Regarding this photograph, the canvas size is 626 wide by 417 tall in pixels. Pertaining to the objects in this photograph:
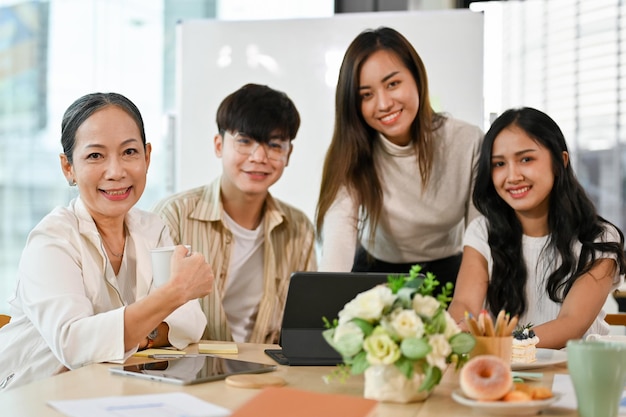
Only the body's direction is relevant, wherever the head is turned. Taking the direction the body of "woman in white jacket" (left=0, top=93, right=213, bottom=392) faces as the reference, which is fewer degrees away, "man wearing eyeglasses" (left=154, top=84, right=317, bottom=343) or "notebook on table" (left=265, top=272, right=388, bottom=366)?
the notebook on table

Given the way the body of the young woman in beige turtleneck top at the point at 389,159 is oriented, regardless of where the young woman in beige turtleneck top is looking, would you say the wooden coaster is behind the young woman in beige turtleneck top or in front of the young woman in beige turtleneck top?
in front

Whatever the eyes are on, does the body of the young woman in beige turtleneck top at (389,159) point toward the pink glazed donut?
yes

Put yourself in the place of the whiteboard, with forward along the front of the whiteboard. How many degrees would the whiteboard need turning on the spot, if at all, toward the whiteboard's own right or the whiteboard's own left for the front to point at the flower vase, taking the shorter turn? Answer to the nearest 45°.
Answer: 0° — it already faces it

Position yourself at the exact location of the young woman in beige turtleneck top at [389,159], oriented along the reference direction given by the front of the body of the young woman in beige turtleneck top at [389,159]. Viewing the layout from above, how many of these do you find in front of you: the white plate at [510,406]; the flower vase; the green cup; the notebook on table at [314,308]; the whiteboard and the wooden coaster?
5

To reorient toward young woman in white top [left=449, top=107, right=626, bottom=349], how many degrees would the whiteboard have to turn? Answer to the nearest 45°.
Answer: approximately 45° to its left

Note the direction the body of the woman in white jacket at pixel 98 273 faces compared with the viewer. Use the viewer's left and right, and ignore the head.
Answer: facing the viewer and to the right of the viewer

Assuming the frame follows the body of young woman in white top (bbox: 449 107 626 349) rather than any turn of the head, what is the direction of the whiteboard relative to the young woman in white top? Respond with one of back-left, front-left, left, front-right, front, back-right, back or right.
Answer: right

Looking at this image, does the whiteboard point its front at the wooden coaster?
yes

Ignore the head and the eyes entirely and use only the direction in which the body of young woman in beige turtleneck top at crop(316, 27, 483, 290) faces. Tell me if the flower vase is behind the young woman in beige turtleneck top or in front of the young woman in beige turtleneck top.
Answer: in front

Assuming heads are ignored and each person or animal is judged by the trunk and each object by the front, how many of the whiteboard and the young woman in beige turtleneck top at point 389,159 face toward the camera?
2
